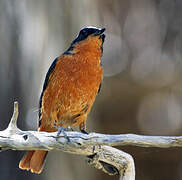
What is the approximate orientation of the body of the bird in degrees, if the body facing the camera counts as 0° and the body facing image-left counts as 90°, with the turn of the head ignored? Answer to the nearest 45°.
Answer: approximately 315°
